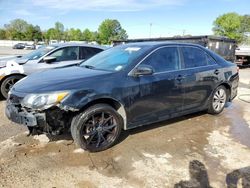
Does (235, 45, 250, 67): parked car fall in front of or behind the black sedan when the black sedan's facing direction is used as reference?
behind

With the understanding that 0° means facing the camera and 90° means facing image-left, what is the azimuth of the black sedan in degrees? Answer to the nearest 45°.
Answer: approximately 45°

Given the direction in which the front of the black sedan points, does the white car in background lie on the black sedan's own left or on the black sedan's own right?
on the black sedan's own right
